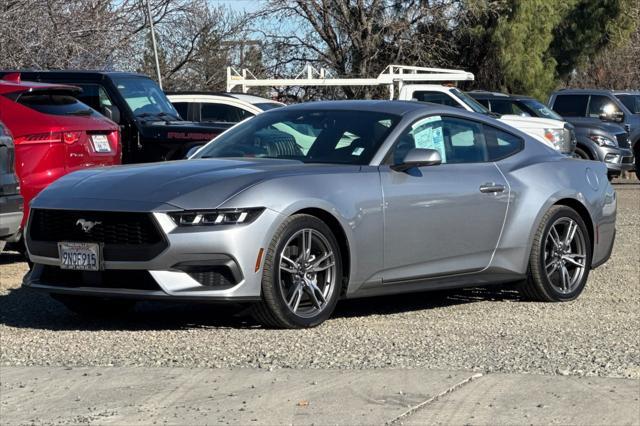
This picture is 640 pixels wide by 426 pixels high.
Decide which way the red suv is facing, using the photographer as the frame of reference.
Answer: facing away from the viewer and to the left of the viewer

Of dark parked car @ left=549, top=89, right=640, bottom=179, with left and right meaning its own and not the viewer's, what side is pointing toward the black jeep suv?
right

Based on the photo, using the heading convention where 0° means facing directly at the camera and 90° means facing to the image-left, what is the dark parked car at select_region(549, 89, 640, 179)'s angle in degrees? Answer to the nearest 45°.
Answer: approximately 315°

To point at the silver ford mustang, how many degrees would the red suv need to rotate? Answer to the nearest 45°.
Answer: approximately 180°

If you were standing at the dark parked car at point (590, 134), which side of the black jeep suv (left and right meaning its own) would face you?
left

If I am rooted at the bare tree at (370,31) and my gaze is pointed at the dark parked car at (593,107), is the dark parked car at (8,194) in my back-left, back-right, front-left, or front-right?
front-right

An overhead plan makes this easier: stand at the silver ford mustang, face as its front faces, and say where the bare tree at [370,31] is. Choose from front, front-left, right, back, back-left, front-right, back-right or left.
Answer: back-right

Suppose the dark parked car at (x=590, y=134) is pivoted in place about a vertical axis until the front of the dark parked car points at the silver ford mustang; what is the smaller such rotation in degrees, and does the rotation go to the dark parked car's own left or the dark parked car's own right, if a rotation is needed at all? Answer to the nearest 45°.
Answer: approximately 45° to the dark parked car's own right

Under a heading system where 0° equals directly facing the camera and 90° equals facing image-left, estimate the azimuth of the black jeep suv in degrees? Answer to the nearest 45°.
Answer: approximately 315°

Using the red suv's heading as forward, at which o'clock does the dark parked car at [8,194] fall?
The dark parked car is roughly at 8 o'clock from the red suv.

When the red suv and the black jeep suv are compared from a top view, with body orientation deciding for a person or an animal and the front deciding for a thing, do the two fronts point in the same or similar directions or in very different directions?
very different directions

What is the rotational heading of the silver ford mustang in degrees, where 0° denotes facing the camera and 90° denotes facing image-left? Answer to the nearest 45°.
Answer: approximately 45°

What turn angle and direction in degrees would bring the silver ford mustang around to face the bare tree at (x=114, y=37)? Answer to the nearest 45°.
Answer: approximately 135° to its right

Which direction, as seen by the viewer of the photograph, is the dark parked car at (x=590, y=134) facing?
facing the viewer and to the right of the viewer

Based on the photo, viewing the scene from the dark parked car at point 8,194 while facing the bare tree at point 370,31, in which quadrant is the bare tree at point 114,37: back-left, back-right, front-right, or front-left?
front-left
